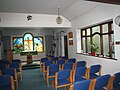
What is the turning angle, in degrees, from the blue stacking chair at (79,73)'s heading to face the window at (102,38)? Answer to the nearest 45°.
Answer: approximately 45° to its right

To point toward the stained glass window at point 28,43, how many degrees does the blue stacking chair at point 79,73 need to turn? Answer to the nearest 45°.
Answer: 0° — it already faces it

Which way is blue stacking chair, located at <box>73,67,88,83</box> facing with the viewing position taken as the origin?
facing away from the viewer and to the left of the viewer

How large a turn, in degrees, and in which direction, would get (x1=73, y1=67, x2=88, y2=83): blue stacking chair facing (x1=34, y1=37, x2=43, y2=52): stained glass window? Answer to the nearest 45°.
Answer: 0° — it already faces it

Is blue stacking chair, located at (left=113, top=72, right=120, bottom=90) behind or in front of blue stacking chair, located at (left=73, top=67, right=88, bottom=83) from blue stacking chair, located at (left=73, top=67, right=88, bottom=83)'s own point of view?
behind

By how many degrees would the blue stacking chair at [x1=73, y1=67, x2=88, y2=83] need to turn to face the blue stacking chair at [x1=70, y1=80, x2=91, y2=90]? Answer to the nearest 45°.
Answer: approximately 135° to its left
